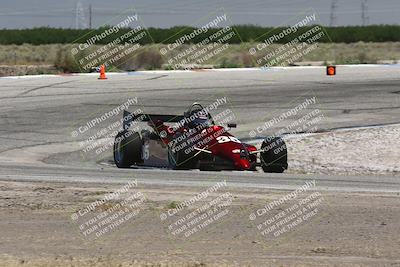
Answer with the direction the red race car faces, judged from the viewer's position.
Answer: facing the viewer and to the right of the viewer
